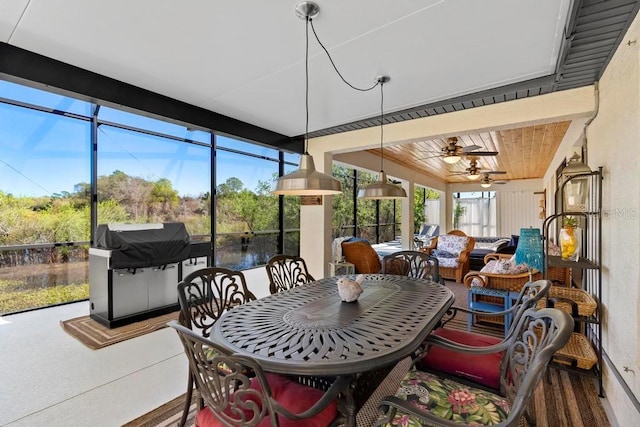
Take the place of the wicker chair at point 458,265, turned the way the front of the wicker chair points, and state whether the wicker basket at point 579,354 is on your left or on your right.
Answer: on your left

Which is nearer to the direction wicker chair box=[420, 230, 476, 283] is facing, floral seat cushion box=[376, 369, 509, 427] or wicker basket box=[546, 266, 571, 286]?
the floral seat cushion

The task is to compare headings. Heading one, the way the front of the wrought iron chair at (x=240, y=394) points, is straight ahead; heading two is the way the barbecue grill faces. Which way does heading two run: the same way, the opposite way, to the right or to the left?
to the right

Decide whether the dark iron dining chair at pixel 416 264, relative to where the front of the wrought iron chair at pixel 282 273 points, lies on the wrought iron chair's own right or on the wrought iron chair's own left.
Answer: on the wrought iron chair's own left

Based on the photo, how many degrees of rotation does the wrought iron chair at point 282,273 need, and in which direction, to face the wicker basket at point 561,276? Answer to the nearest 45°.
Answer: approximately 45° to its left

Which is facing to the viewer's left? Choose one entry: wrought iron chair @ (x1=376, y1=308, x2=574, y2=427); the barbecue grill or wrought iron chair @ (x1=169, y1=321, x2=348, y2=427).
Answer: wrought iron chair @ (x1=376, y1=308, x2=574, y2=427)

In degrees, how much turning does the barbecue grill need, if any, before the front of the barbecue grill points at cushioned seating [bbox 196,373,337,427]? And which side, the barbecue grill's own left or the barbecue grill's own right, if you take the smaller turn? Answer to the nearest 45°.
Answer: approximately 45° to the barbecue grill's own right

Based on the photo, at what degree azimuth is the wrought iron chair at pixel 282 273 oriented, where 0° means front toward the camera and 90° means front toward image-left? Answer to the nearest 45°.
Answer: approximately 315°

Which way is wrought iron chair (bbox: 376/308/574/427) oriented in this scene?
to the viewer's left
